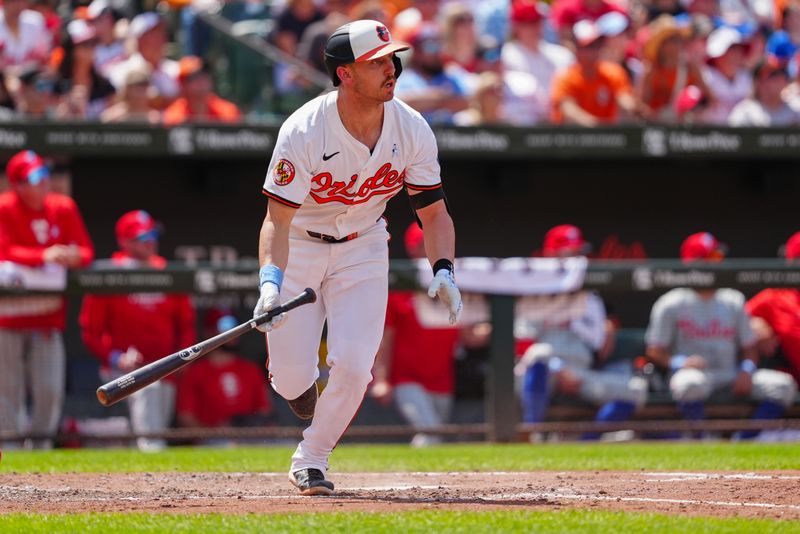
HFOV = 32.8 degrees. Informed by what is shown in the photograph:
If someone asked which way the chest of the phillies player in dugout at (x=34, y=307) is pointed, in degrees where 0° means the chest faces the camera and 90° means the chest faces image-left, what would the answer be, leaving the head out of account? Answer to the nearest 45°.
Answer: approximately 315°

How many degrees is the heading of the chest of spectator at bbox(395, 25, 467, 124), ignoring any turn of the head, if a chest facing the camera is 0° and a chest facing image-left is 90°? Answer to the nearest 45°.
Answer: approximately 0°

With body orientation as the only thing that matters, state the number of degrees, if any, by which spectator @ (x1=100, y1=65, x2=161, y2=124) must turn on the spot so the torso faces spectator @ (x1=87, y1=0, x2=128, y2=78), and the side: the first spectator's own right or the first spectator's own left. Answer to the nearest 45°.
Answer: approximately 180°

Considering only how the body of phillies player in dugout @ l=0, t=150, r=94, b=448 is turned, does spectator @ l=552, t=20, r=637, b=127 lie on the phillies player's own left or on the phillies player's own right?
on the phillies player's own left

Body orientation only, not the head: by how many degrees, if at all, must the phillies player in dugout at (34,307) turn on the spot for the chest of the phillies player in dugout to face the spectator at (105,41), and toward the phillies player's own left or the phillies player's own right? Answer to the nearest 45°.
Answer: approximately 135° to the phillies player's own left

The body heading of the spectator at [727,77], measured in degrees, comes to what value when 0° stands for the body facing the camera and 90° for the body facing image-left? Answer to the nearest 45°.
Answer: approximately 0°

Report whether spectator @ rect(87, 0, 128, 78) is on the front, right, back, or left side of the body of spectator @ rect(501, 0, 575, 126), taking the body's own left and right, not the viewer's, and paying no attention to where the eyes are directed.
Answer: right

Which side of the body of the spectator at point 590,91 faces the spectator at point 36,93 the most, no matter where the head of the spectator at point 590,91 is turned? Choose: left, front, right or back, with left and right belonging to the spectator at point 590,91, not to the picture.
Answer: right

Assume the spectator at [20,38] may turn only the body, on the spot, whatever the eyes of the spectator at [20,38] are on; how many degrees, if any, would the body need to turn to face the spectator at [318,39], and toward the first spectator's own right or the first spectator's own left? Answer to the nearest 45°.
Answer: approximately 90° to the first spectator's own left
